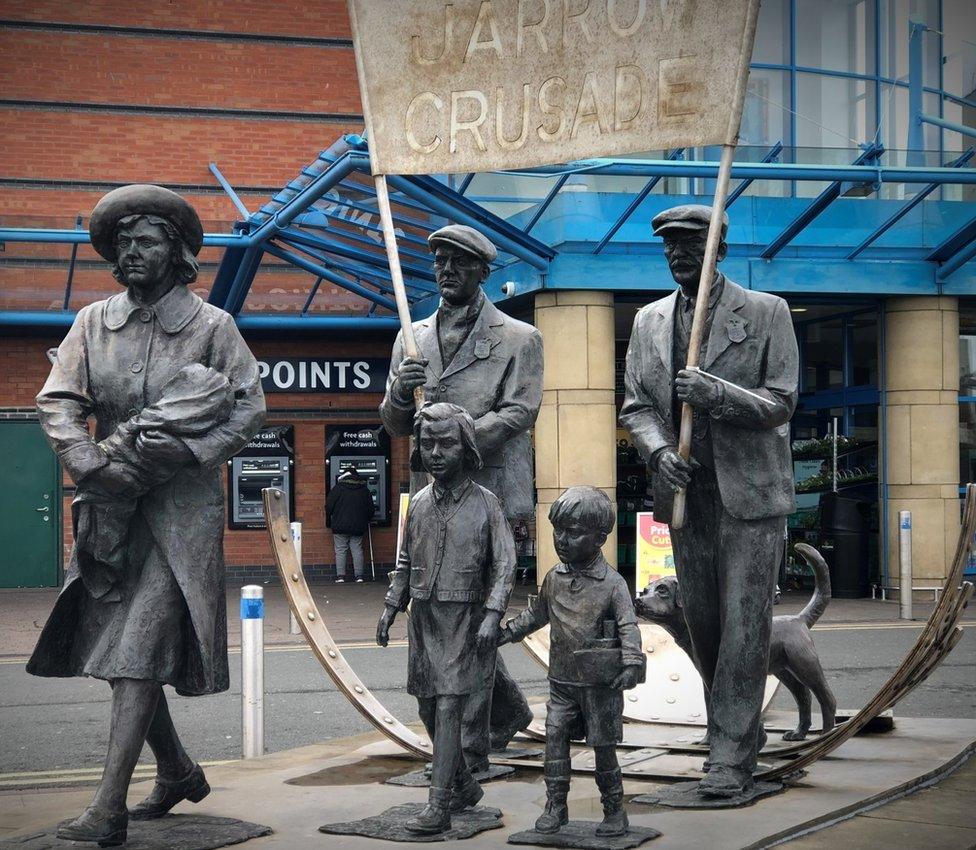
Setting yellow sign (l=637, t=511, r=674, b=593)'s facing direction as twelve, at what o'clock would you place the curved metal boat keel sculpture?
The curved metal boat keel sculpture is roughly at 12 o'clock from the yellow sign.

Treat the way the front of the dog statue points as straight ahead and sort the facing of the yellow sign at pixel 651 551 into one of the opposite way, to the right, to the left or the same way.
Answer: to the left

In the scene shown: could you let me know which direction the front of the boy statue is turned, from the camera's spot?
facing the viewer and to the left of the viewer

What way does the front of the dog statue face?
to the viewer's left

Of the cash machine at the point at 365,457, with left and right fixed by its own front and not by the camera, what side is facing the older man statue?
front

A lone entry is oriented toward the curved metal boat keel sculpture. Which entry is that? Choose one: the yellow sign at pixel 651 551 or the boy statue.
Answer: the yellow sign

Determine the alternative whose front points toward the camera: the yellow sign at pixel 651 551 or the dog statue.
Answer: the yellow sign

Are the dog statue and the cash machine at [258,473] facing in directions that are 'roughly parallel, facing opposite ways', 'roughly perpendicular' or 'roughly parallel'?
roughly perpendicular

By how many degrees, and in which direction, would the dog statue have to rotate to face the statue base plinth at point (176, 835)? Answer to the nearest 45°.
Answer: approximately 45° to its left

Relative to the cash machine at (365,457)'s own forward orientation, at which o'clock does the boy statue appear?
The boy statue is roughly at 12 o'clock from the cash machine.

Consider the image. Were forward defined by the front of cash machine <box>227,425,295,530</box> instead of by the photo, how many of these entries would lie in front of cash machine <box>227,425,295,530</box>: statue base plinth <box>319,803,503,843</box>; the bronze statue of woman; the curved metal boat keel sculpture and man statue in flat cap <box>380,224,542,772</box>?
4

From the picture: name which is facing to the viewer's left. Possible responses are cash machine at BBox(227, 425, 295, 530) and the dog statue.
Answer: the dog statue

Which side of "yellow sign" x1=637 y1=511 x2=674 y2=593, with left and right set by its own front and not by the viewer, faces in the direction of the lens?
front

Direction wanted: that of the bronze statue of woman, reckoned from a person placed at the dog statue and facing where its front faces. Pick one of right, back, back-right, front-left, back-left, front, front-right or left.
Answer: front-left

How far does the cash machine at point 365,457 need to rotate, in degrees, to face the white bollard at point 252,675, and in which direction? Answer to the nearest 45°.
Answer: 0° — it already faces it

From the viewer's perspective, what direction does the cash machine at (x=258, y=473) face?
toward the camera

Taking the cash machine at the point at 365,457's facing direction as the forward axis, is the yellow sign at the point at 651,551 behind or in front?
in front

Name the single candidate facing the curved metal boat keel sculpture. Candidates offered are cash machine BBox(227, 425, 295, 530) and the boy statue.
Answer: the cash machine

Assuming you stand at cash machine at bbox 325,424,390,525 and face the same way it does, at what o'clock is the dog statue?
The dog statue is roughly at 12 o'clock from the cash machine.
